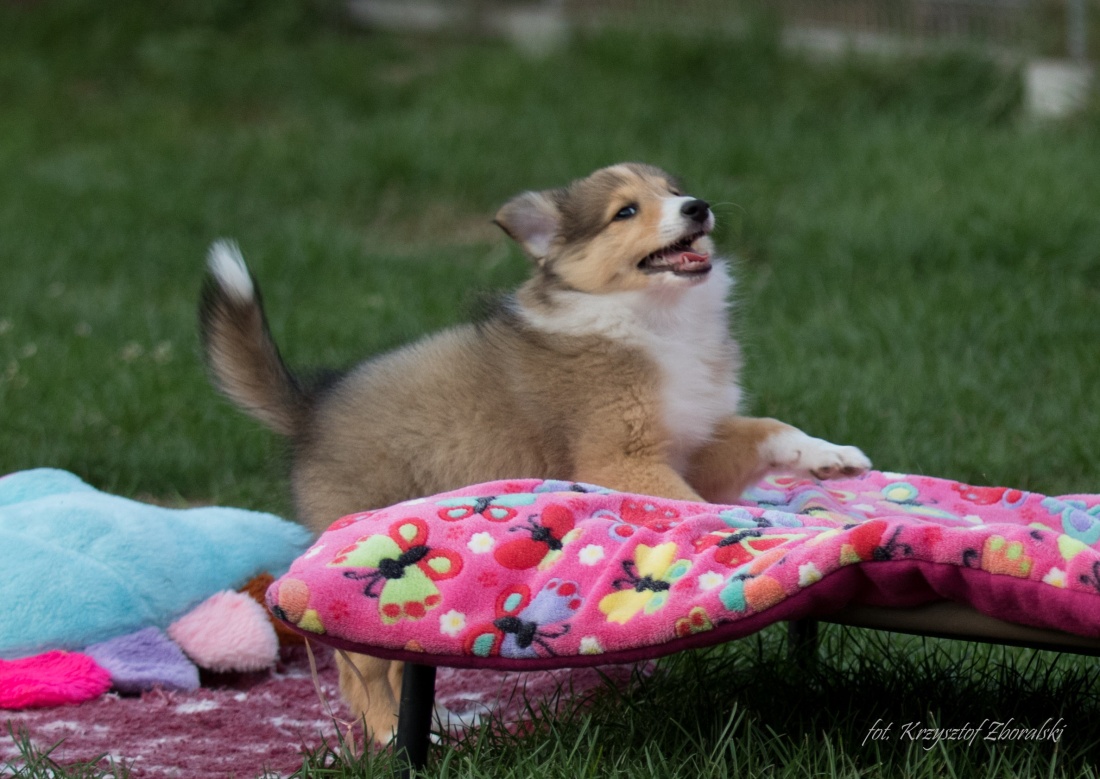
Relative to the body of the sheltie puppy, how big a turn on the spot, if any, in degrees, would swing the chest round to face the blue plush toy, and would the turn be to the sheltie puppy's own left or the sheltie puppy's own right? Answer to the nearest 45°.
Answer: approximately 180°

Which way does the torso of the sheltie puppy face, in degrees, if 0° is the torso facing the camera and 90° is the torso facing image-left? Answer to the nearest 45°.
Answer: approximately 270°
